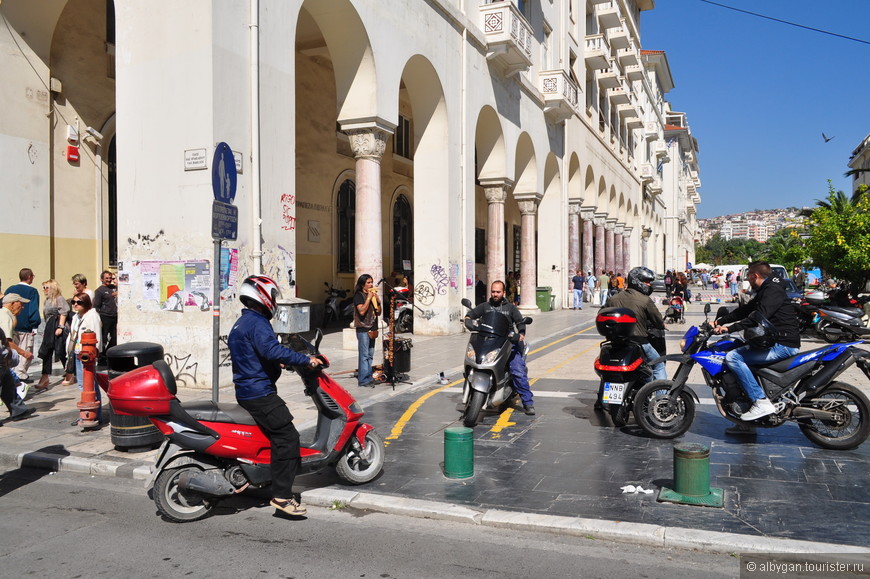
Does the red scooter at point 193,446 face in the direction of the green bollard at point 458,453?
yes

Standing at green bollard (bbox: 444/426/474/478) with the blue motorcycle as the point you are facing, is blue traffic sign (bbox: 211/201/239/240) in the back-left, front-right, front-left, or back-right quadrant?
back-left

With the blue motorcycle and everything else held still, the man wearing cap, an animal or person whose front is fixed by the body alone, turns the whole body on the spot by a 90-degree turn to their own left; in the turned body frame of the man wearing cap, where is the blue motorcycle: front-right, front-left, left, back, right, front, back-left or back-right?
back-right

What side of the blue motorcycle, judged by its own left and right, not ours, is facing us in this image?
left

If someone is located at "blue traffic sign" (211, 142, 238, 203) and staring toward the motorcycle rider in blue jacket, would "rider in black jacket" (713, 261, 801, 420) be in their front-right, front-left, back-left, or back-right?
front-left

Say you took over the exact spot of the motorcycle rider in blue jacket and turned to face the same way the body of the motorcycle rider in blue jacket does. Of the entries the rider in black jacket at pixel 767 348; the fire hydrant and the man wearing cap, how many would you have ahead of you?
1

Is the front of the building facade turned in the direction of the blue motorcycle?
yes

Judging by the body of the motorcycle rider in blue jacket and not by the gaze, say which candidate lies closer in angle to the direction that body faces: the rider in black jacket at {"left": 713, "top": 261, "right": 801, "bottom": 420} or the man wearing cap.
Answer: the rider in black jacket

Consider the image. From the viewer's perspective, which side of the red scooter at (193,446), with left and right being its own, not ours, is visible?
right

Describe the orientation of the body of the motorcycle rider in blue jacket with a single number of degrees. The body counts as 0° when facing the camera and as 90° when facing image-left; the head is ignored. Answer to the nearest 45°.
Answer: approximately 270°

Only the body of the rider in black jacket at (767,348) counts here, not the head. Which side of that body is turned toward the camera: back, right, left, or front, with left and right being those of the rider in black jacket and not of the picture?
left

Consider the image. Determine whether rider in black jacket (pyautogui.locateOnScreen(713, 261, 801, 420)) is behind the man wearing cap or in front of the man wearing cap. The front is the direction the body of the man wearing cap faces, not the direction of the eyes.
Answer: in front

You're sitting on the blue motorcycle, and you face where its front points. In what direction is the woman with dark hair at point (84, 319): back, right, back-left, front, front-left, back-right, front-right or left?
front

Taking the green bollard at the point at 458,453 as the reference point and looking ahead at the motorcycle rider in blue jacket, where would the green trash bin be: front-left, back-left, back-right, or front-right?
back-right

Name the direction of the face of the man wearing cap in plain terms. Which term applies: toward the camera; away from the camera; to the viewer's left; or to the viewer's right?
to the viewer's right
